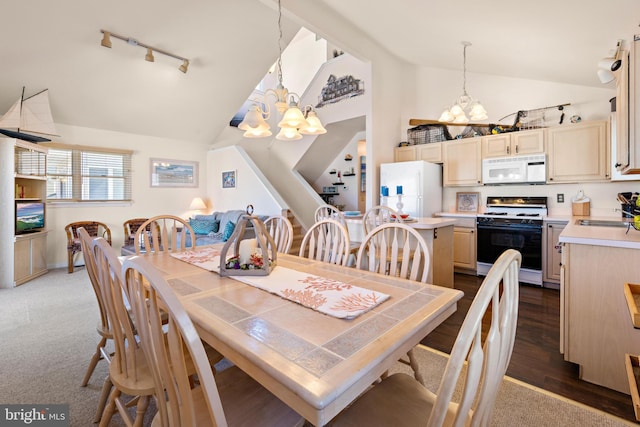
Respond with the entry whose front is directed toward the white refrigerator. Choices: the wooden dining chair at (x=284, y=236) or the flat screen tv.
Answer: the flat screen tv

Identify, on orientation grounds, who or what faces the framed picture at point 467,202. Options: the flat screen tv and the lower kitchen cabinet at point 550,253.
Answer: the flat screen tv

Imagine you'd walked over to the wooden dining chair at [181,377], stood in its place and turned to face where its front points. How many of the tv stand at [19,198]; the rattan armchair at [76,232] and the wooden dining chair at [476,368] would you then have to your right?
1

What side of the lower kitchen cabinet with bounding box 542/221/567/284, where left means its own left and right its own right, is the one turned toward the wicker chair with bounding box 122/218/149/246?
right

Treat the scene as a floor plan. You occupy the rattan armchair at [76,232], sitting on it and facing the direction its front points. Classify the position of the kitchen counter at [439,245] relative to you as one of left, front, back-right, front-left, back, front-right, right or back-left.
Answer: front

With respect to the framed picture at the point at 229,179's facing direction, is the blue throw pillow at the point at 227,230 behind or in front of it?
in front

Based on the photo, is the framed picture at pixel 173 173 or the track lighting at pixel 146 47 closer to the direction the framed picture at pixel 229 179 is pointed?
the track lighting

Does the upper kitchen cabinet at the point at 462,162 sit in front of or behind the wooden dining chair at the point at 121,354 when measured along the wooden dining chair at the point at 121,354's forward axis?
in front

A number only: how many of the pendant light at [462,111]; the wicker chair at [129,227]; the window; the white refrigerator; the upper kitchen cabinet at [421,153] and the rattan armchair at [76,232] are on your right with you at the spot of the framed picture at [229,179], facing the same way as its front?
3

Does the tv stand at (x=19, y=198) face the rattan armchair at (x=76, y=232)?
no

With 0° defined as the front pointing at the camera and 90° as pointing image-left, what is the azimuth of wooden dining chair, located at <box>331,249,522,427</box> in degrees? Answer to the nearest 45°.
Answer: approximately 135°

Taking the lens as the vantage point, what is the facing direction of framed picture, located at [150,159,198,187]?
facing the viewer

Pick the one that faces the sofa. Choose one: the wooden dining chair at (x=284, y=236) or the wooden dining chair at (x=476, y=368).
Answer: the wooden dining chair at (x=476, y=368)

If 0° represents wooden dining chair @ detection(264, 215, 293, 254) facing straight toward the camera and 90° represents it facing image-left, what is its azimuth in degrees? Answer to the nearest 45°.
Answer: approximately 45°

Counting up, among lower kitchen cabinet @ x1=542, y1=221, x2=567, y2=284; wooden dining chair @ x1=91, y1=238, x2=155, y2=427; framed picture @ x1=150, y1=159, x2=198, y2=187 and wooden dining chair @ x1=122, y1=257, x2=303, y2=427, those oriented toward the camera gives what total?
2

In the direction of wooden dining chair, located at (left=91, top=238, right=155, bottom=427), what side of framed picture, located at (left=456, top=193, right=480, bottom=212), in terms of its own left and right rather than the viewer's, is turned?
front

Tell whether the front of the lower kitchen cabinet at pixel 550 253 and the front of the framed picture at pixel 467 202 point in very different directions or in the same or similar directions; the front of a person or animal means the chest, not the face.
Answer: same or similar directions

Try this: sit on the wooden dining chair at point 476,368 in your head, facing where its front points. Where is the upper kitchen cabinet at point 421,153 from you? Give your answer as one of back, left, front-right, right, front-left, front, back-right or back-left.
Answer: front-right

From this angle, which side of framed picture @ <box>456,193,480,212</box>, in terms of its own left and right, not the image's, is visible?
front

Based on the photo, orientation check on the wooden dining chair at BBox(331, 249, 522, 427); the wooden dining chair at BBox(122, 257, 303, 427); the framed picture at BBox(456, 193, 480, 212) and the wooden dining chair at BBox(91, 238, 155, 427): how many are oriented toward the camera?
1
